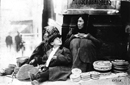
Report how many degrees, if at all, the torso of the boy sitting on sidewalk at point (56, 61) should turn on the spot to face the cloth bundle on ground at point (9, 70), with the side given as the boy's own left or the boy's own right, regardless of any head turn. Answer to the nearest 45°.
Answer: approximately 45° to the boy's own right

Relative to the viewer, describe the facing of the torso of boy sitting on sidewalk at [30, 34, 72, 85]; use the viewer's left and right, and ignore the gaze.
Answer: facing the viewer and to the left of the viewer

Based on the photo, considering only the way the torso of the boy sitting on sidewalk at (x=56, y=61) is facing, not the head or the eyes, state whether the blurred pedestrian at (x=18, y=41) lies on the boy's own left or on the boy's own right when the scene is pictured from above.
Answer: on the boy's own right
